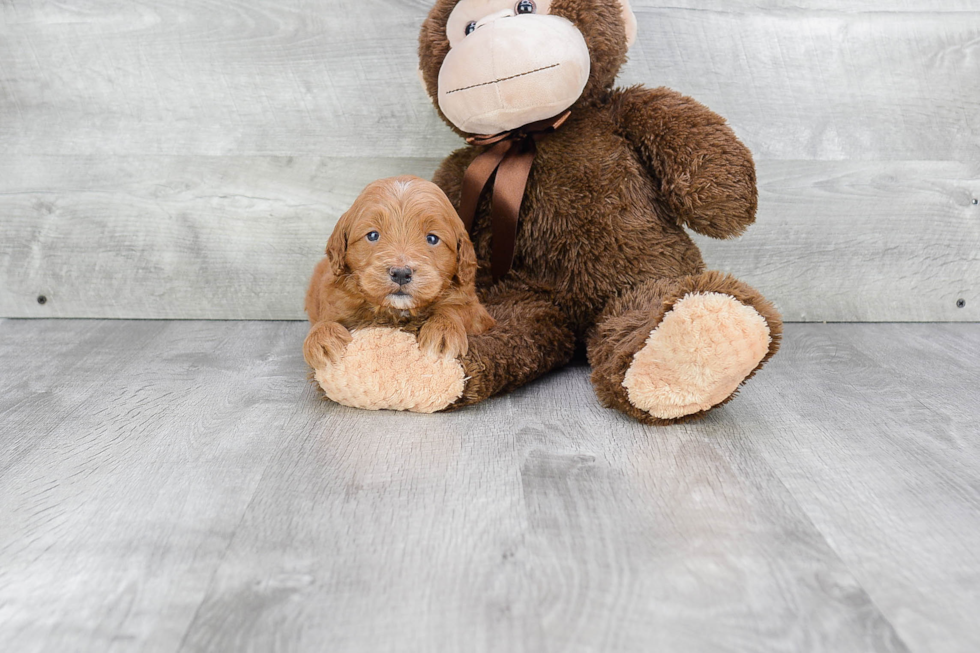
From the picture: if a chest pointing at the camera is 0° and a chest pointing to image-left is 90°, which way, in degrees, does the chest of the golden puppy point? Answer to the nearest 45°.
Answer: approximately 0°

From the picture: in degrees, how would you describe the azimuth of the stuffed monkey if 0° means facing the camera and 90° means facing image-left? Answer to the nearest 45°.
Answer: approximately 45°
